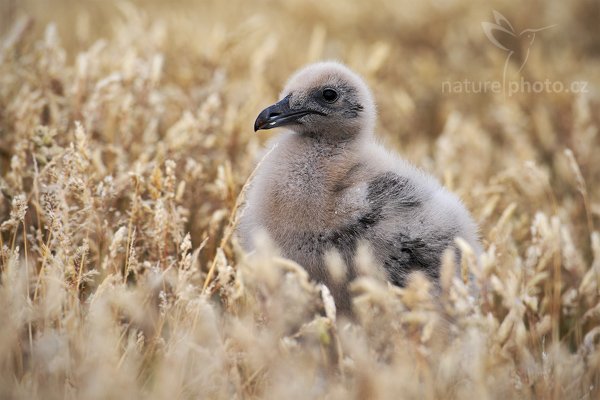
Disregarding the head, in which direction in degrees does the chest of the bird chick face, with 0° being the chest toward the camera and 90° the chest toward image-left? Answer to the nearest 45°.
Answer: approximately 45°
